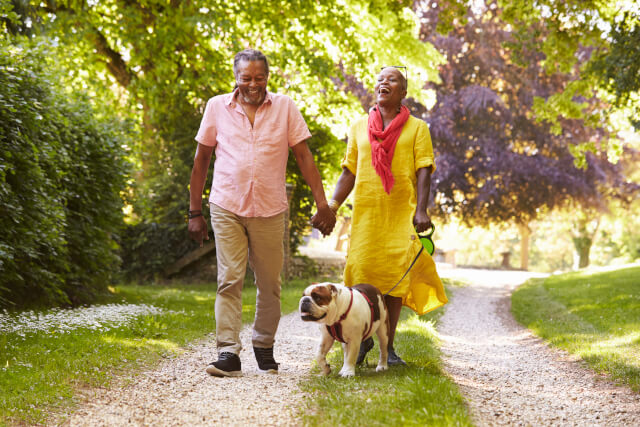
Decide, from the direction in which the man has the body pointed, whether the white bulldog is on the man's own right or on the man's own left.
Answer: on the man's own left

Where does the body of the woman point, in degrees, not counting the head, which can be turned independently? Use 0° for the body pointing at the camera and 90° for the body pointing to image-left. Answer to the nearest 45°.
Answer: approximately 0°

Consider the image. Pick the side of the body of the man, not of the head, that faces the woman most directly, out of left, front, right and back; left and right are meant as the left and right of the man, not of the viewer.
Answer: left

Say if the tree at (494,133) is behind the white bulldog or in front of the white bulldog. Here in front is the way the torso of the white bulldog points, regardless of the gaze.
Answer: behind

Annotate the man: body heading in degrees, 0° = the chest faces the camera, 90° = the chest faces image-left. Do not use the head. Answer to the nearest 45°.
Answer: approximately 0°

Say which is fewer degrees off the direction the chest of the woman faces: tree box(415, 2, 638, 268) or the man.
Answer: the man

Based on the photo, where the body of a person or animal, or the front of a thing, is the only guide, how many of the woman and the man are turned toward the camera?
2

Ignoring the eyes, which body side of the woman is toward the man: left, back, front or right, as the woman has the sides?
right

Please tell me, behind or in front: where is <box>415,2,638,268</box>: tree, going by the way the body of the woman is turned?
behind

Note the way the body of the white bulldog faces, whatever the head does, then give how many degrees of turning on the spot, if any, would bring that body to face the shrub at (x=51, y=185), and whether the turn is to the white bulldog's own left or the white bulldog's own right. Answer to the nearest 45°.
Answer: approximately 90° to the white bulldog's own right

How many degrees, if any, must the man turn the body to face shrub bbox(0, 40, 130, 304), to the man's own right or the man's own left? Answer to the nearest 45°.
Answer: approximately 135° to the man's own right
